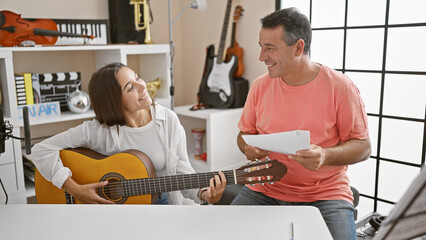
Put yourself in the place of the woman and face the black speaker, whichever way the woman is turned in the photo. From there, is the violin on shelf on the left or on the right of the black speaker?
left

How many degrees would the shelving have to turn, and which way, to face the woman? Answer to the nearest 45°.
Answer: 0° — it already faces them
